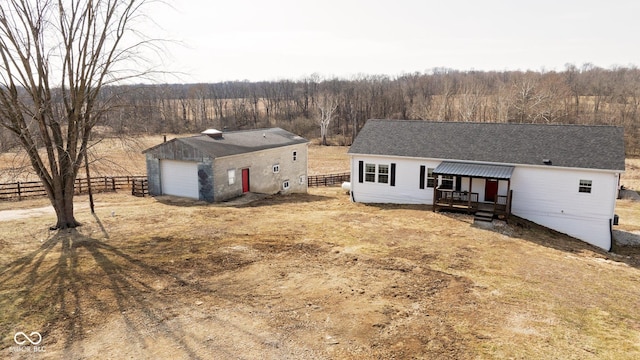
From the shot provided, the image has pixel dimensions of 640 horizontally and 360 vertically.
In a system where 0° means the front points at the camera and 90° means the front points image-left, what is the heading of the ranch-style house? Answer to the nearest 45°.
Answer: approximately 0°

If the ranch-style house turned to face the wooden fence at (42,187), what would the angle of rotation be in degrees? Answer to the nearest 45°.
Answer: approximately 90° to its right

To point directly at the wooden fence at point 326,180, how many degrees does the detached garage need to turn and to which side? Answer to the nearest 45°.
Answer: approximately 180°

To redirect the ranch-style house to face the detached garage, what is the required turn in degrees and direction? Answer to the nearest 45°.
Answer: approximately 90° to its right

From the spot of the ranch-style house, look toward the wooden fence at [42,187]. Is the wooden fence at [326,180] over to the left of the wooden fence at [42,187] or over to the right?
right

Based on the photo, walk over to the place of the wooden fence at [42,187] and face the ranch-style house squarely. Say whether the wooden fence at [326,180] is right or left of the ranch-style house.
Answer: left

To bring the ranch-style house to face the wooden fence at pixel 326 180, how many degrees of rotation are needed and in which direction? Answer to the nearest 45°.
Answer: approximately 135° to its right

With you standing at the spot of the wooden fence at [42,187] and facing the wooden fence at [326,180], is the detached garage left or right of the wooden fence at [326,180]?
right

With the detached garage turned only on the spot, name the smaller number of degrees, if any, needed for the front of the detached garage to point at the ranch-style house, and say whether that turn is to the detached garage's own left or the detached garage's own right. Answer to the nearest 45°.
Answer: approximately 90° to the detached garage's own left

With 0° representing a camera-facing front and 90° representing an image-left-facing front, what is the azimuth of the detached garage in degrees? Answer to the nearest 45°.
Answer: approximately 45°
